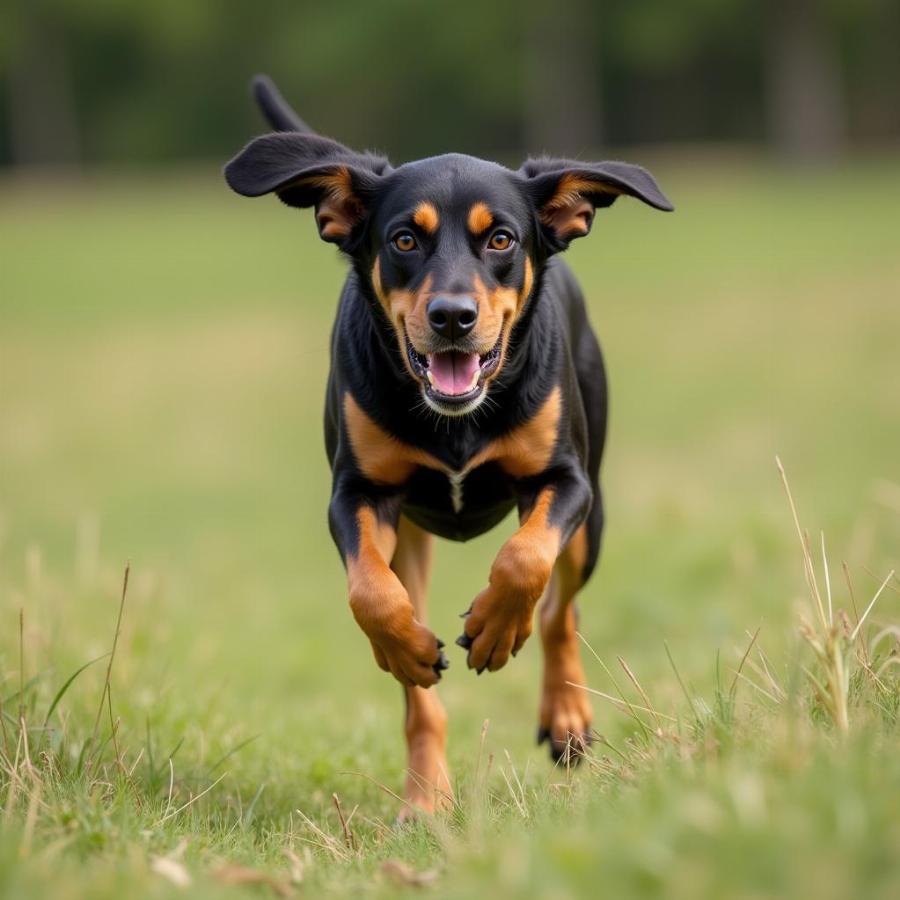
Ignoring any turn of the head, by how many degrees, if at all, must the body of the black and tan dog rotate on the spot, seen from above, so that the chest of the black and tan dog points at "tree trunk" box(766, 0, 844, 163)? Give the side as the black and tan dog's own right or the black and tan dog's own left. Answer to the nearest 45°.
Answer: approximately 180°

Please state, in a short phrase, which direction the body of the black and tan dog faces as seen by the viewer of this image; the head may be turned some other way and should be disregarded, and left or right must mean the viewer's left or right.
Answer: facing the viewer

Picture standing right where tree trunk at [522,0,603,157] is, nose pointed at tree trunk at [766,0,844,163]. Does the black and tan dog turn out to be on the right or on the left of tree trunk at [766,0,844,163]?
right

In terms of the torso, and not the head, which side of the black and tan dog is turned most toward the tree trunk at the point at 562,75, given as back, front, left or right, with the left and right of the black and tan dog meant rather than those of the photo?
back
